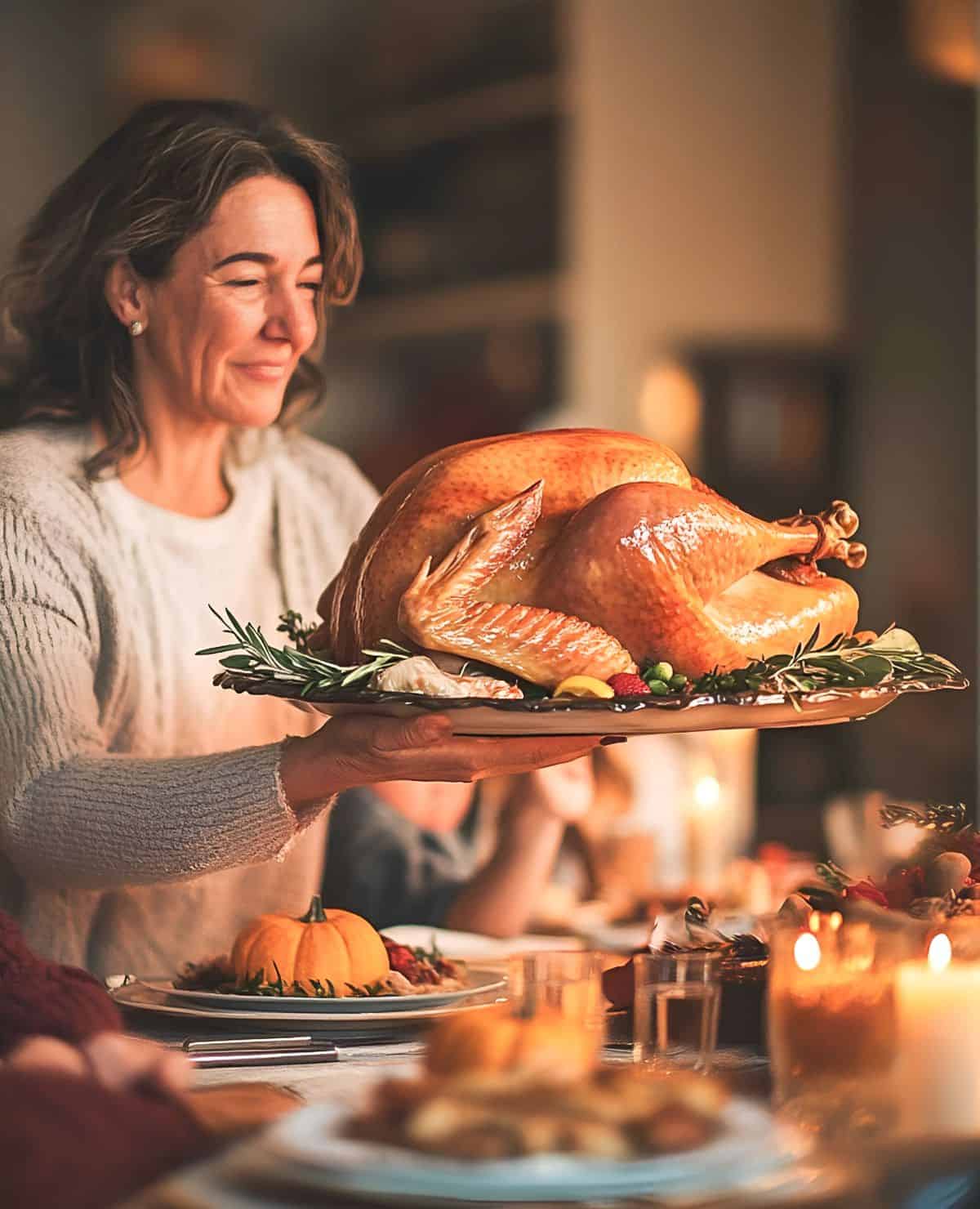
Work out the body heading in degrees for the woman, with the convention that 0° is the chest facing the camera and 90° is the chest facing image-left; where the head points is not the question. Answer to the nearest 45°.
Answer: approximately 315°

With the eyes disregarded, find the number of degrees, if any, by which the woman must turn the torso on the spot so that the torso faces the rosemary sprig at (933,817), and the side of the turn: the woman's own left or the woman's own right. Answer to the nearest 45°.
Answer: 0° — they already face it

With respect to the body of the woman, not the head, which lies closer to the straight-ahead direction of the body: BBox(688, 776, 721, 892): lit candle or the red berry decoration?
the red berry decoration

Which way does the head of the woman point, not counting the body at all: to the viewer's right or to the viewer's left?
to the viewer's right

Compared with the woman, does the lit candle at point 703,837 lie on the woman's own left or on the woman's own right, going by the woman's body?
on the woman's own left

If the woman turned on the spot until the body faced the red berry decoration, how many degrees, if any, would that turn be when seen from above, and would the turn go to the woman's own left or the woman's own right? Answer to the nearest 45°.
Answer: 0° — they already face it

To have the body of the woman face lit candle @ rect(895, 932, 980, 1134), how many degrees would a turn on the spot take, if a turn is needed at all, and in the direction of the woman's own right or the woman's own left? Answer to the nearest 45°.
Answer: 0° — they already face it
